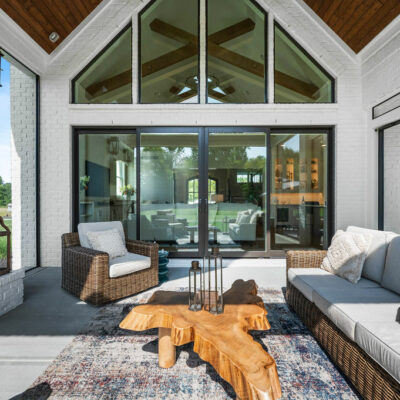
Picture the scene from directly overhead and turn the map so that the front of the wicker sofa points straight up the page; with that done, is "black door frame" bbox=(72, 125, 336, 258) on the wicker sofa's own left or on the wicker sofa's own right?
on the wicker sofa's own right

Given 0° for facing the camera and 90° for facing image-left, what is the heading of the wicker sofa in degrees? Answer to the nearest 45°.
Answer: approximately 45°

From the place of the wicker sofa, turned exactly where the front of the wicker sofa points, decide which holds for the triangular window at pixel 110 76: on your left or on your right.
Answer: on your right

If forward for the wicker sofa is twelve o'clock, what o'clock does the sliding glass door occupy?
The sliding glass door is roughly at 3 o'clock from the wicker sofa.

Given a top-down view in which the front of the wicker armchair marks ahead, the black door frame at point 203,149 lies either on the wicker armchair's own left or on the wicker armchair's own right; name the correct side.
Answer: on the wicker armchair's own left

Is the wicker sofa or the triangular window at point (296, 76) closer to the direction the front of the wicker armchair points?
the wicker sofa

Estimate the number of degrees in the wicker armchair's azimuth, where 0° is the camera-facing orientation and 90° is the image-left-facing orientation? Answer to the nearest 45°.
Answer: approximately 315°
